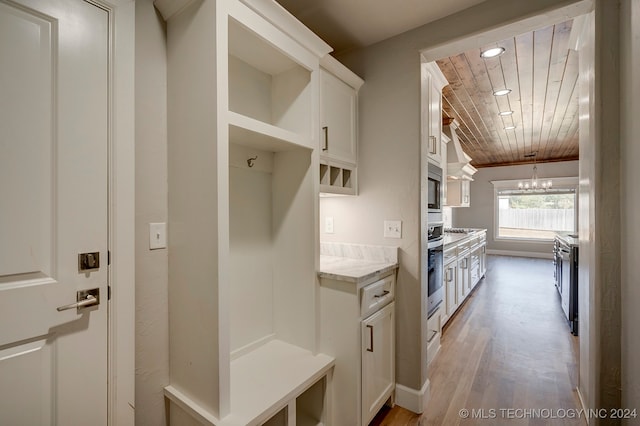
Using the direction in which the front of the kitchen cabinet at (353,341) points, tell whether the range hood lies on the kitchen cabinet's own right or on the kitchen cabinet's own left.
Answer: on the kitchen cabinet's own left

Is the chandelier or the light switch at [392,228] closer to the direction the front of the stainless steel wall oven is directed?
the chandelier

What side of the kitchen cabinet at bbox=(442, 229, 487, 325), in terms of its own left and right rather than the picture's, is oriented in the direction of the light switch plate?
right

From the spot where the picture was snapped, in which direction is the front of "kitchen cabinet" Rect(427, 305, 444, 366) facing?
facing to the right of the viewer

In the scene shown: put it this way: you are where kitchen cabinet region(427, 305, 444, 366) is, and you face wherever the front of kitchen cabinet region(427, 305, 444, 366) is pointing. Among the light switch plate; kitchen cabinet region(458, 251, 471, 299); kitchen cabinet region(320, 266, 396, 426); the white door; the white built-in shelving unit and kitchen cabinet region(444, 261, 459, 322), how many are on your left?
2

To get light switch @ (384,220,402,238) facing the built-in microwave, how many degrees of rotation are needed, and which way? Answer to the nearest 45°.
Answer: approximately 135° to its left

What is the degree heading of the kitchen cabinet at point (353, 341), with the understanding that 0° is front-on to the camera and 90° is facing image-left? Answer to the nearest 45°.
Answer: approximately 315°

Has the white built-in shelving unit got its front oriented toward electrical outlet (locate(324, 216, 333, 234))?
no

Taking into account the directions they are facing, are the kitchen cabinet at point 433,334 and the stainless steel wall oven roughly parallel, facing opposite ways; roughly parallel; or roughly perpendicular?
roughly parallel

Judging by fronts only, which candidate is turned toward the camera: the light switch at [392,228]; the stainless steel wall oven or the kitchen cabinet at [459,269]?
the light switch

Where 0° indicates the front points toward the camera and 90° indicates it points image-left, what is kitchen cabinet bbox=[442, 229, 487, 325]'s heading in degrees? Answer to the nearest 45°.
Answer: approximately 270°

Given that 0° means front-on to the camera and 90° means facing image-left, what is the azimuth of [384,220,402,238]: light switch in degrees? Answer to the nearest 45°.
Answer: approximately 0°

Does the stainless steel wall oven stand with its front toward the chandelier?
no

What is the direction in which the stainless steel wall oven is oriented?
to the viewer's right

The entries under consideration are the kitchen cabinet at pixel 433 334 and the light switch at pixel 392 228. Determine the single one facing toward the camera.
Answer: the light switch

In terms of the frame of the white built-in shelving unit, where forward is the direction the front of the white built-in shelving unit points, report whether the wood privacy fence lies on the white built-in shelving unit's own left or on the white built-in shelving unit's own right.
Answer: on the white built-in shelving unit's own left
